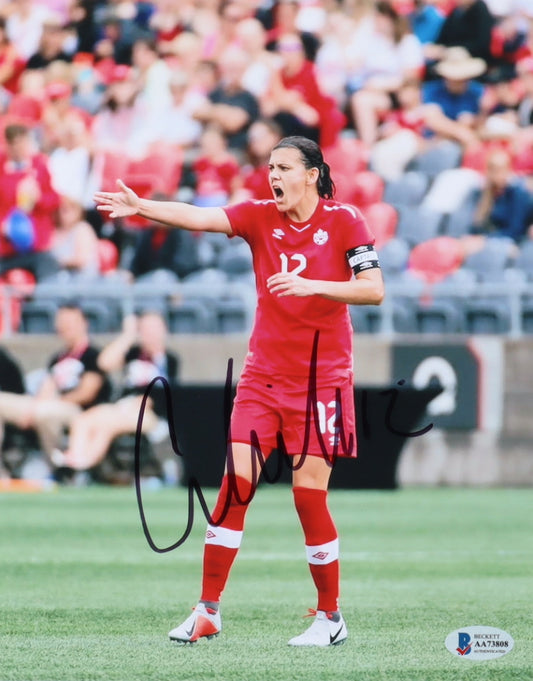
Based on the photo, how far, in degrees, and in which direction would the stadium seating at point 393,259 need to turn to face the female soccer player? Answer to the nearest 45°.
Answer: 0° — it already faces them

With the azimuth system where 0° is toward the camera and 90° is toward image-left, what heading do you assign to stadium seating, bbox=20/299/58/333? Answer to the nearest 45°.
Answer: approximately 0°

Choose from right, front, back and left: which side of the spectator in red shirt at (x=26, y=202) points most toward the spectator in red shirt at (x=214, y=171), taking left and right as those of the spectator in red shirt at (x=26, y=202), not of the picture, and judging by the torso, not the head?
left

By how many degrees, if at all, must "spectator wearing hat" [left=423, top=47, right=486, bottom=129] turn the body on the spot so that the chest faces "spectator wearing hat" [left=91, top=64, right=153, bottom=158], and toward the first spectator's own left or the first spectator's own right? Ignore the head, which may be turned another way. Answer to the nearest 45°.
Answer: approximately 90° to the first spectator's own right

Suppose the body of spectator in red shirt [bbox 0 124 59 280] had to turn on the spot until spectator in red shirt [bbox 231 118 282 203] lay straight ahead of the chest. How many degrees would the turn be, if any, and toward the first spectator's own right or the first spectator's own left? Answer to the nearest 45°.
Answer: approximately 90° to the first spectator's own left
